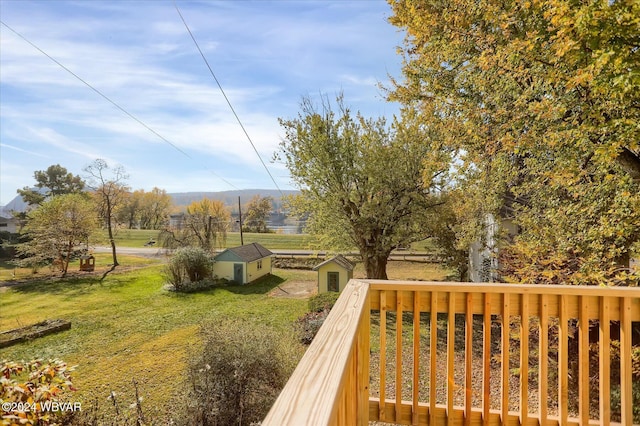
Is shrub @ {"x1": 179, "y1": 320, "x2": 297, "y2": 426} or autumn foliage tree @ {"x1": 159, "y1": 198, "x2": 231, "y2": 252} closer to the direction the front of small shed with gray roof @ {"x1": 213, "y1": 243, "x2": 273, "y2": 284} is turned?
the shrub

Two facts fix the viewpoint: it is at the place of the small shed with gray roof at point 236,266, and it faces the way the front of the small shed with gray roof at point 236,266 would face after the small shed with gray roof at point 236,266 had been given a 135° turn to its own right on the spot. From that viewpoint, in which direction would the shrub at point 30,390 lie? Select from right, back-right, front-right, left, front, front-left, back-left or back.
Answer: back

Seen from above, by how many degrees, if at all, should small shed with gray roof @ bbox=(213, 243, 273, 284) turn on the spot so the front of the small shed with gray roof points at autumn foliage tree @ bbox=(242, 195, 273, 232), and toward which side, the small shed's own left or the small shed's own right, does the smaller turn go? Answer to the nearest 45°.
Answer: approximately 135° to the small shed's own right

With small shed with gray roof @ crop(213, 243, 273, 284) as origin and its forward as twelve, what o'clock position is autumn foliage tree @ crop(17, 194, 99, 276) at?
The autumn foliage tree is roughly at 2 o'clock from the small shed with gray roof.

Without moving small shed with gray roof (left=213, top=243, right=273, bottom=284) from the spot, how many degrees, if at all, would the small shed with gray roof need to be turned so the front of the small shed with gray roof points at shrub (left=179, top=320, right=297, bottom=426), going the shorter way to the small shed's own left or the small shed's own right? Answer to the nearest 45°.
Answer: approximately 45° to the small shed's own left

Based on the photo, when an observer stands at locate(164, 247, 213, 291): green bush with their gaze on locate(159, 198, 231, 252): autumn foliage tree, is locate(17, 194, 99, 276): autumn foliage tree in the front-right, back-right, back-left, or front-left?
front-left

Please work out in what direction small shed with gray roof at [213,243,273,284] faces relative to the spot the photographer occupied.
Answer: facing the viewer and to the left of the viewer

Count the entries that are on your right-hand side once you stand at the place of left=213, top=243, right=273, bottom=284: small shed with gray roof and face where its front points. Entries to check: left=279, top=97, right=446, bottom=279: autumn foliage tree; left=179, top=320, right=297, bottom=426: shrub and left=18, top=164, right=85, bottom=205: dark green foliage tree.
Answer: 1

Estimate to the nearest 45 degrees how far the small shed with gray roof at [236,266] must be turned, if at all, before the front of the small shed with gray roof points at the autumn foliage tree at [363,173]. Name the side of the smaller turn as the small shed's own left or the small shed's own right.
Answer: approximately 90° to the small shed's own left

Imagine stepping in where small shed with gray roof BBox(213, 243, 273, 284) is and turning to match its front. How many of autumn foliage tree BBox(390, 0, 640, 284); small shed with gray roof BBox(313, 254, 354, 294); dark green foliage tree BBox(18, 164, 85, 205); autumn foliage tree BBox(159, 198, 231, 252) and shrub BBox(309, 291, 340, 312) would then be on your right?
2

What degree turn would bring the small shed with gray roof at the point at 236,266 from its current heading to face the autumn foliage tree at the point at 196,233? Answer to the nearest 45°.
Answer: approximately 90° to its right

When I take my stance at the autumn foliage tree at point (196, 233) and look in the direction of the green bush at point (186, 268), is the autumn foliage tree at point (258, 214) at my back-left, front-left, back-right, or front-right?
back-left

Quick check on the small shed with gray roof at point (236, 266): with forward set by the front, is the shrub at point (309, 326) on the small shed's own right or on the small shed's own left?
on the small shed's own left

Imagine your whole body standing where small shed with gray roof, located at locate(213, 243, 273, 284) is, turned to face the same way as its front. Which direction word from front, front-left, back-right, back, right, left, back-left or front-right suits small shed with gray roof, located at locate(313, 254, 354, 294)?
left

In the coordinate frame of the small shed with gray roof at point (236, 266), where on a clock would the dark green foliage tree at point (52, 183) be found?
The dark green foliage tree is roughly at 3 o'clock from the small shed with gray roof.
